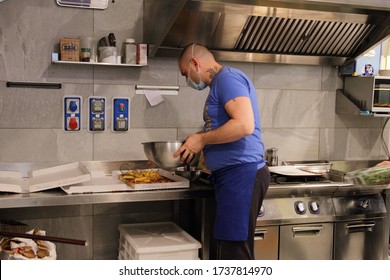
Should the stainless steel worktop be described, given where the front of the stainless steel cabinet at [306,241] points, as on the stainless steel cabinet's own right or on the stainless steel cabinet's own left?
on the stainless steel cabinet's own right

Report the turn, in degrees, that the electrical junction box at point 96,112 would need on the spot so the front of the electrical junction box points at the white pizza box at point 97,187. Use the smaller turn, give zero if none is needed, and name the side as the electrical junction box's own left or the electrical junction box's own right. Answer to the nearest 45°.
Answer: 0° — it already faces it

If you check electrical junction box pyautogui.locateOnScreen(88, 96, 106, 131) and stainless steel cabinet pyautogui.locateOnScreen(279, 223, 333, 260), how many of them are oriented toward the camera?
2

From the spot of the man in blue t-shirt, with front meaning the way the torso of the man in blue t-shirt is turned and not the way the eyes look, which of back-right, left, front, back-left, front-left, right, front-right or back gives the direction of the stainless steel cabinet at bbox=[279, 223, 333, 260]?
back-right

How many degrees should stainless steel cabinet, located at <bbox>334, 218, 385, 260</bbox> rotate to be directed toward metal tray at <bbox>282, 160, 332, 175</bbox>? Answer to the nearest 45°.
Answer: approximately 135° to its right

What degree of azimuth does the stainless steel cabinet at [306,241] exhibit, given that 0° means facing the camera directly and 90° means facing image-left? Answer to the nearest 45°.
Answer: approximately 0°

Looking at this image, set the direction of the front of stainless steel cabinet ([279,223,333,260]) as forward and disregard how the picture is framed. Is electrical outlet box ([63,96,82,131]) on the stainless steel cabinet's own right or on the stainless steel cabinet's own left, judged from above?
on the stainless steel cabinet's own right

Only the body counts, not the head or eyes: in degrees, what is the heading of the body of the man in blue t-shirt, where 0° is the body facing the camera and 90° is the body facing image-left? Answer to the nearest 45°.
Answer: approximately 90°

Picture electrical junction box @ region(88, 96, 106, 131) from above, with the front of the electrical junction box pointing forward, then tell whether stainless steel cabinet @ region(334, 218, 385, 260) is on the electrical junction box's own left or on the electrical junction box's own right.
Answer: on the electrical junction box's own left

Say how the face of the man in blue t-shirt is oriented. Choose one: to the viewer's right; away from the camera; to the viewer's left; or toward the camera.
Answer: to the viewer's left
